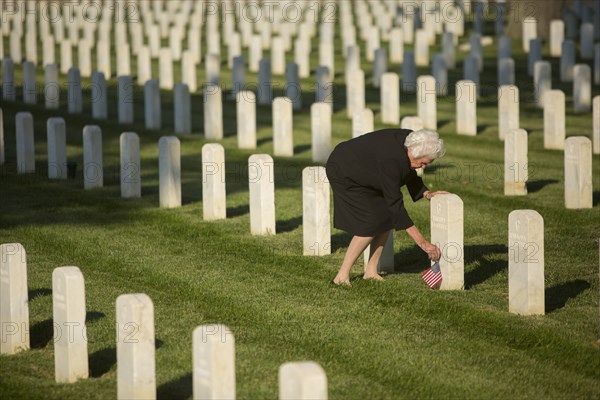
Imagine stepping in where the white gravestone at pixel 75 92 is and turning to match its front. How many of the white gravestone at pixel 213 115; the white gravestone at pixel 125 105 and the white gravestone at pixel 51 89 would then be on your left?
2

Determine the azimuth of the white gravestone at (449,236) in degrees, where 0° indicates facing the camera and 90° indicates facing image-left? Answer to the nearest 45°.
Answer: approximately 45°

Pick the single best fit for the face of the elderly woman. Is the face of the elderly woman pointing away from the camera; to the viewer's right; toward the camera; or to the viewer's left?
to the viewer's right

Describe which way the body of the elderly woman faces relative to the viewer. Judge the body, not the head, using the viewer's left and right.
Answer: facing to the right of the viewer

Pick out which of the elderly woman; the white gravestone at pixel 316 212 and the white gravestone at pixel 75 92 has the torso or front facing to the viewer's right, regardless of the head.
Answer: the elderly woman

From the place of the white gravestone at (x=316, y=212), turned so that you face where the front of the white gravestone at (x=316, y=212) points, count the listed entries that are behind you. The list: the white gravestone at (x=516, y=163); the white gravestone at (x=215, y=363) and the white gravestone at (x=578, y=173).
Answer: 2

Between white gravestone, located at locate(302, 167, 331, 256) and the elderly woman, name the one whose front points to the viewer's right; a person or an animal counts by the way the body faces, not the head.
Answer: the elderly woman

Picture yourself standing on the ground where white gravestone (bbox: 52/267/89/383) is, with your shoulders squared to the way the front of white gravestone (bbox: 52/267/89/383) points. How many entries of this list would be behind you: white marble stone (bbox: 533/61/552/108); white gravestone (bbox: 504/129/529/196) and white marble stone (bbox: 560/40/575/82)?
3

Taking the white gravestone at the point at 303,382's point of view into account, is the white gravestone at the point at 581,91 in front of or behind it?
behind

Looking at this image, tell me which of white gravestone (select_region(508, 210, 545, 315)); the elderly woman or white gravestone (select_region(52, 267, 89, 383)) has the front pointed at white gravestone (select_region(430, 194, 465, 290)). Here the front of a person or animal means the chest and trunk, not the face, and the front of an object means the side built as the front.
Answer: the elderly woman

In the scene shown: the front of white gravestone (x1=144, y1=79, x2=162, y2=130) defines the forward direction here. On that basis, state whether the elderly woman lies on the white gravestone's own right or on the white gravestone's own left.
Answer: on the white gravestone's own left

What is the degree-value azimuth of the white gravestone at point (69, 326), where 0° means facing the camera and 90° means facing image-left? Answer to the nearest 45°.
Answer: approximately 45°
